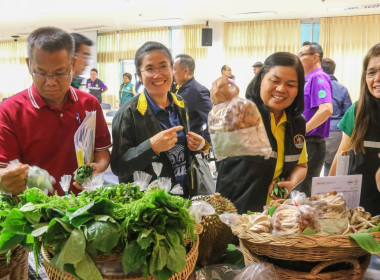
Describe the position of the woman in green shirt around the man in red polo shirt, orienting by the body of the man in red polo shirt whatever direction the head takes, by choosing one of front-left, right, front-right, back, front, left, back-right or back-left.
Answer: left

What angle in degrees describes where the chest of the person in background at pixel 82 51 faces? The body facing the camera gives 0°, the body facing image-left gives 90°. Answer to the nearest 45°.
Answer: approximately 315°

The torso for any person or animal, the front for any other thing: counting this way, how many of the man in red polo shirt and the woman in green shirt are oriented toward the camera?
2

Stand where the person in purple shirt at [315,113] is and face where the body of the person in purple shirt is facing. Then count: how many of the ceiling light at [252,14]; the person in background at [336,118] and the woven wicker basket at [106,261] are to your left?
1

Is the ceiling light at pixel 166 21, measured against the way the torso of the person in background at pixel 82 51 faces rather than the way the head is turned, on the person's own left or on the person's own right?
on the person's own left

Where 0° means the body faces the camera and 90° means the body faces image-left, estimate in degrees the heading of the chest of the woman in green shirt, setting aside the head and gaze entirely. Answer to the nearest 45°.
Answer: approximately 0°

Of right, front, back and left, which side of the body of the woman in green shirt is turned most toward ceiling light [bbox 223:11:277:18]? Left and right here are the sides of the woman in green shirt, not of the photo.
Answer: back
